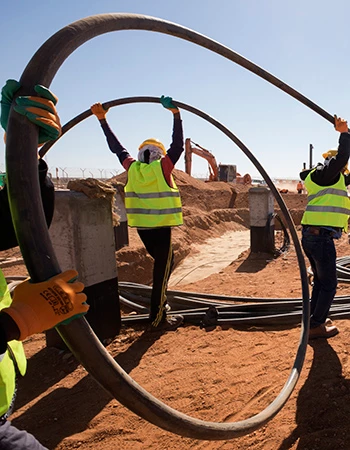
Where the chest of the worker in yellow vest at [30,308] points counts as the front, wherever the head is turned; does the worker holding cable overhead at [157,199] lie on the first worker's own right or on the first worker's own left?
on the first worker's own left

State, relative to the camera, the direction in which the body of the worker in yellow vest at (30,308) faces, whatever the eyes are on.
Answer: to the viewer's right
